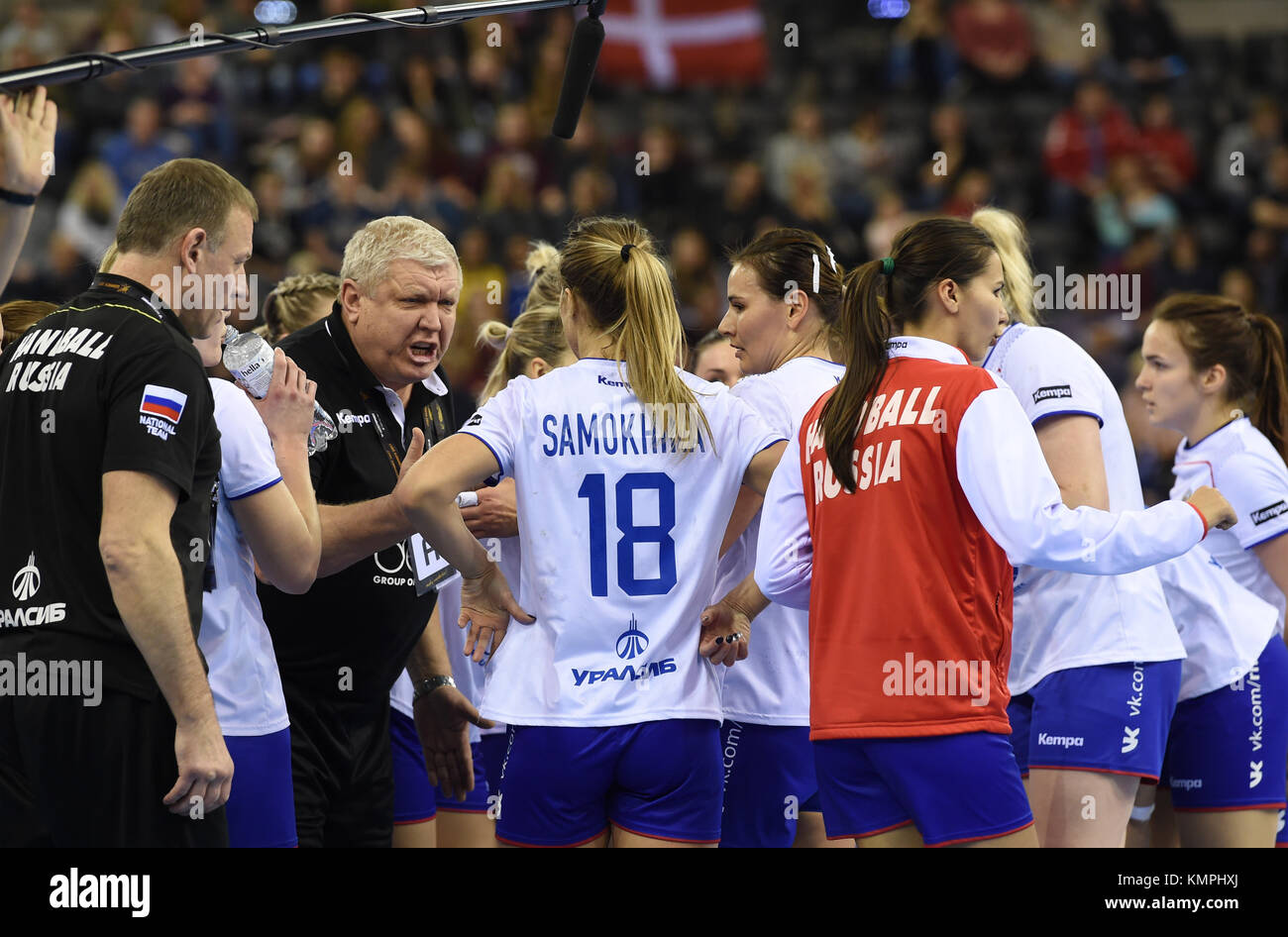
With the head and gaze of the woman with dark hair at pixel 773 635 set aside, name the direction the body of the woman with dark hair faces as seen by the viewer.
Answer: to the viewer's left

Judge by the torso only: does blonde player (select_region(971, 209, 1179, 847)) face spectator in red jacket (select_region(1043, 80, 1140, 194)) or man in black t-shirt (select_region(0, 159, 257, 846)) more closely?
the man in black t-shirt

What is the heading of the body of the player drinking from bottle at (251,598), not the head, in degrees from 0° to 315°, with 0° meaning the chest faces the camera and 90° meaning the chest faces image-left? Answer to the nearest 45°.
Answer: approximately 270°

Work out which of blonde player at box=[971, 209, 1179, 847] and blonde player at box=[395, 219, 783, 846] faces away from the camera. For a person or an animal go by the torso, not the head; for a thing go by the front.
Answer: blonde player at box=[395, 219, 783, 846]

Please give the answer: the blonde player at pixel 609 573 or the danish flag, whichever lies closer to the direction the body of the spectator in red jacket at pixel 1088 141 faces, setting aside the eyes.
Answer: the blonde player

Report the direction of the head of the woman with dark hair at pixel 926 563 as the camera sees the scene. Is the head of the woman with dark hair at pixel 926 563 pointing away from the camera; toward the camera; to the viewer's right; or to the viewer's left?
to the viewer's right

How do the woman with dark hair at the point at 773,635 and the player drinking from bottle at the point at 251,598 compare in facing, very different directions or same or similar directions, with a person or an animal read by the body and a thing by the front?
very different directions

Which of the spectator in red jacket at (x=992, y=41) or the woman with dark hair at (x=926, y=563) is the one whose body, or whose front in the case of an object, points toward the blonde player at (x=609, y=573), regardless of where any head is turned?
the spectator in red jacket

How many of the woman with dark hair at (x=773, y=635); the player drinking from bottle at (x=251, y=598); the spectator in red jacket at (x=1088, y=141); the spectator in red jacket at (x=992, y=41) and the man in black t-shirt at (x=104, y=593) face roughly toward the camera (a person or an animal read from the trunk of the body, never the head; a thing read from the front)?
2

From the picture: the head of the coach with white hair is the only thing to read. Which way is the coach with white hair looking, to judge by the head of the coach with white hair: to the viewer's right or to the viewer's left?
to the viewer's right

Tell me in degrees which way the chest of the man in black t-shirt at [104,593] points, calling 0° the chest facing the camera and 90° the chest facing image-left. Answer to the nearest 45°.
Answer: approximately 225°
